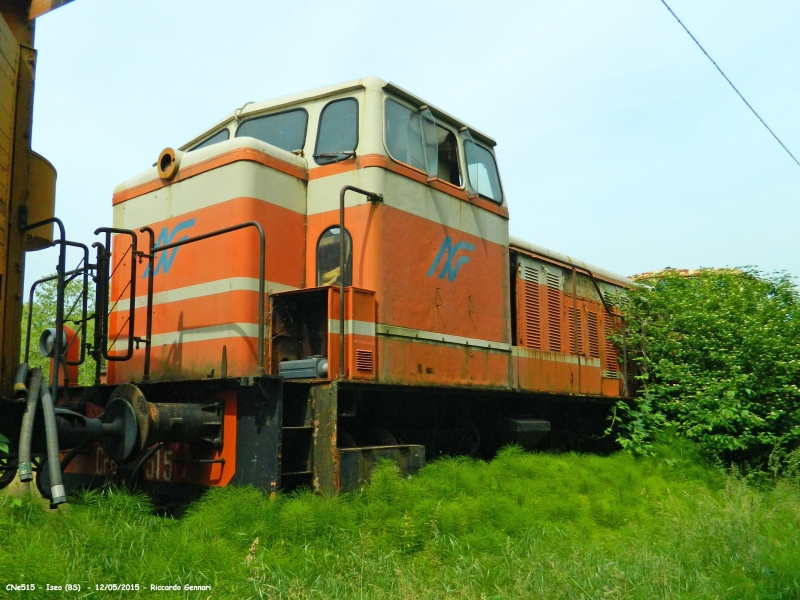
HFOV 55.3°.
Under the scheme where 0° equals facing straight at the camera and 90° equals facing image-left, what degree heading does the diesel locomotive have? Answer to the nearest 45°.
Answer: approximately 45°

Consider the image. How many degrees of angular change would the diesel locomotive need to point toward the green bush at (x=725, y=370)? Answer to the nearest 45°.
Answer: approximately 180°
